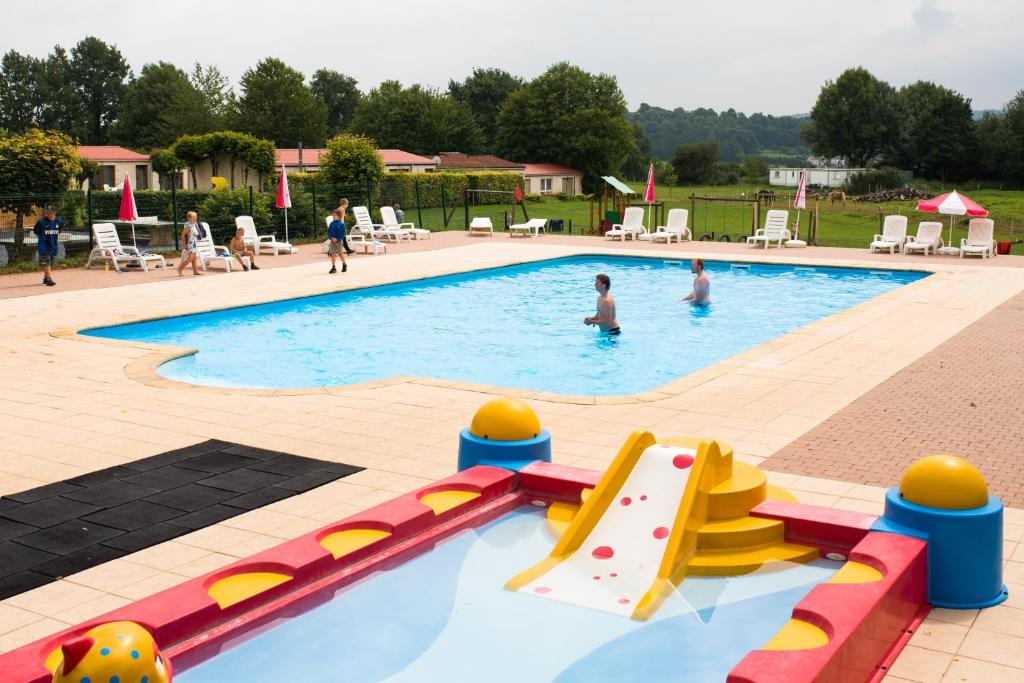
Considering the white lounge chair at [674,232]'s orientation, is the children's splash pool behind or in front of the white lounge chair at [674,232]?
in front

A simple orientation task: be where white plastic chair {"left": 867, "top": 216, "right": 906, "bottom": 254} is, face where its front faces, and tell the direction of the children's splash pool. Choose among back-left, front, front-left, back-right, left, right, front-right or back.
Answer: front-left

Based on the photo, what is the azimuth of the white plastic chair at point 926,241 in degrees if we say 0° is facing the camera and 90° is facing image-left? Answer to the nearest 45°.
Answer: approximately 45°

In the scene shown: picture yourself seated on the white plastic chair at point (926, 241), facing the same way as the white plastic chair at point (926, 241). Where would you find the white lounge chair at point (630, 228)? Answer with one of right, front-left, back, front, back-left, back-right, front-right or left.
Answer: front-right

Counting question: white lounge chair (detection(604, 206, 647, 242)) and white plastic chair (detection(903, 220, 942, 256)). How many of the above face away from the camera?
0

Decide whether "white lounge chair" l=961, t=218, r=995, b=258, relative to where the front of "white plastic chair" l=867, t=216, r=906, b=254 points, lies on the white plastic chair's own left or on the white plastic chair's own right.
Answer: on the white plastic chair's own left

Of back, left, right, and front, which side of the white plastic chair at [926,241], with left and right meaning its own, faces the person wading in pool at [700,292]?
front

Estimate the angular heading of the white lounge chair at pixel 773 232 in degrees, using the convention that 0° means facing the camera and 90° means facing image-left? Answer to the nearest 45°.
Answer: approximately 45°

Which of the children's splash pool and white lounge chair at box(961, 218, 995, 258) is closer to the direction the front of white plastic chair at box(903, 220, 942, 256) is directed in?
the children's splash pool

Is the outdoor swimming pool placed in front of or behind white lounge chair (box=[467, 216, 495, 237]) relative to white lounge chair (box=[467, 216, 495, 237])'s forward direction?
in front

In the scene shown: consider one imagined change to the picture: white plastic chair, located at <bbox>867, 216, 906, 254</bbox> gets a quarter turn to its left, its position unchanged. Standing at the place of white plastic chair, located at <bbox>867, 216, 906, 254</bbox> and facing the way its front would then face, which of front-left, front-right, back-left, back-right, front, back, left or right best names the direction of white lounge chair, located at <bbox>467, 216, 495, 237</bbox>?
back-right
